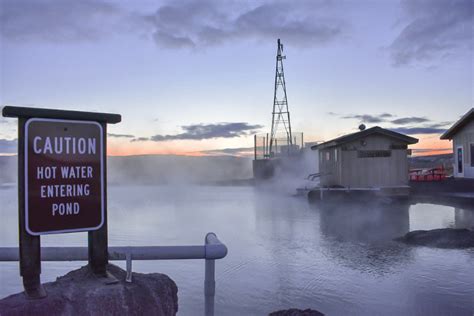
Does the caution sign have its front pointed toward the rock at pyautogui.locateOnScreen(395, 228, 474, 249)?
no

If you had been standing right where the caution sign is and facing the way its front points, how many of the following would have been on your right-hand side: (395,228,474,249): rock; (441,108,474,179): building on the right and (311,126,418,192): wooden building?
0

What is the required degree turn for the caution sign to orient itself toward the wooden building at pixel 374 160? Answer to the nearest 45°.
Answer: approximately 135° to its left

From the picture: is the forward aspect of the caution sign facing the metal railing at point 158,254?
no

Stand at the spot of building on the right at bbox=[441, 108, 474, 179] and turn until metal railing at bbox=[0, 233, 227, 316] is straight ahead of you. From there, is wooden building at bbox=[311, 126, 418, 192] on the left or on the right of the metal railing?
right

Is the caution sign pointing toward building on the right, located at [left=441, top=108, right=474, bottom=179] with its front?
no

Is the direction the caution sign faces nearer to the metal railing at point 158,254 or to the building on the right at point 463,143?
the metal railing

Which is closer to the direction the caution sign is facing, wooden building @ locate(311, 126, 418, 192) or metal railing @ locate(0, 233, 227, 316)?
the metal railing

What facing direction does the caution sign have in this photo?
toward the camera

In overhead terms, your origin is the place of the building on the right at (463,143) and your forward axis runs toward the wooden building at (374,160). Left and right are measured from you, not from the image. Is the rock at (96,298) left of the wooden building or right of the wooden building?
left
